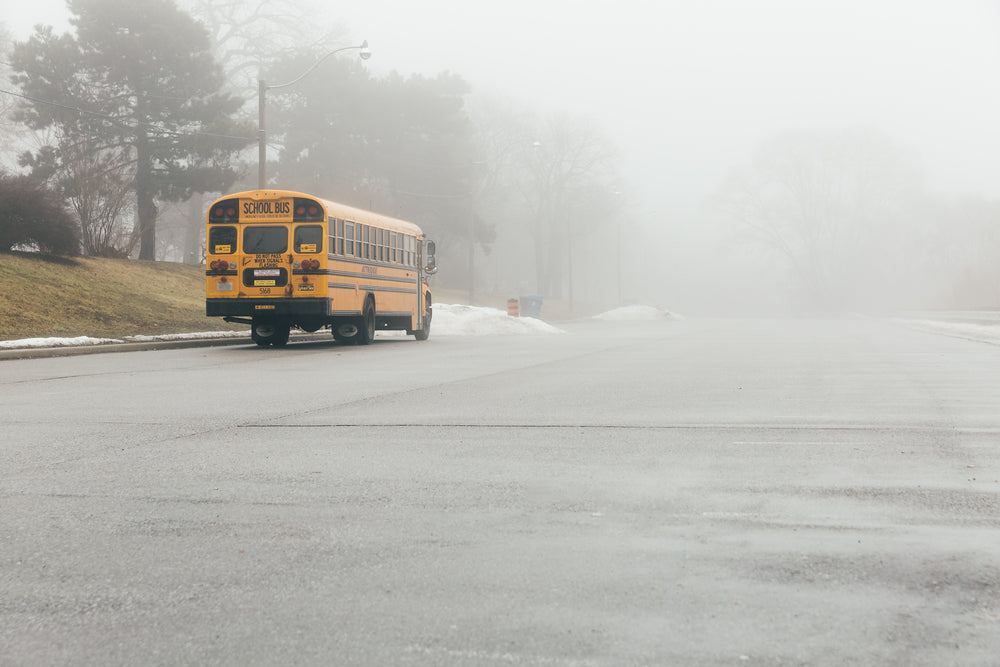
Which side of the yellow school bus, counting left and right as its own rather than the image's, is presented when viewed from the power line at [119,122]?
left

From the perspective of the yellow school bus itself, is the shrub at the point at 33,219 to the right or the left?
on its left

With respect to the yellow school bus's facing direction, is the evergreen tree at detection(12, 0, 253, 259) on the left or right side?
on its left

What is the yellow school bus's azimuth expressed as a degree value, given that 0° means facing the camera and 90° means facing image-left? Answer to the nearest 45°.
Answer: approximately 225°
